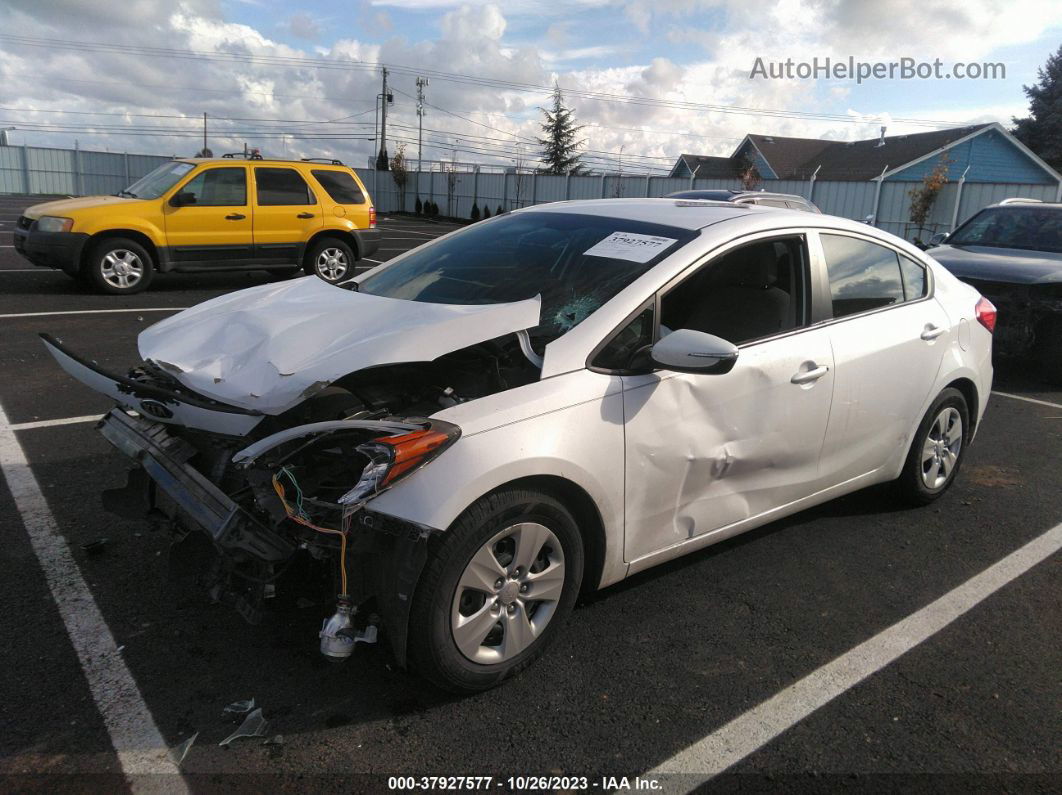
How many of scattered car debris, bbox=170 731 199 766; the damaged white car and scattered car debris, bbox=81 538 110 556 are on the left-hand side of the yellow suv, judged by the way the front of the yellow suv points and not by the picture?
3

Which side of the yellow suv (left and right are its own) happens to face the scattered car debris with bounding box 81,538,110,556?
left

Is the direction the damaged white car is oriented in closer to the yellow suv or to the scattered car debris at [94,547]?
the scattered car debris

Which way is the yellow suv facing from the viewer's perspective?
to the viewer's left

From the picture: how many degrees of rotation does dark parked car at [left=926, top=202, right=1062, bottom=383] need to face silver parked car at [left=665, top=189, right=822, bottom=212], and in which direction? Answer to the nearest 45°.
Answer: approximately 90° to its right

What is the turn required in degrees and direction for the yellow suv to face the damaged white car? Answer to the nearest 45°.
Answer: approximately 90° to its left

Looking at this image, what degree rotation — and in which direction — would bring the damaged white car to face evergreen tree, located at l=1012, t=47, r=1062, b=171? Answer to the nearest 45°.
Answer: approximately 180°

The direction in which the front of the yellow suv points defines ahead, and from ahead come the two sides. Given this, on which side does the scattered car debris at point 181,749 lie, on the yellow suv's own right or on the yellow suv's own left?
on the yellow suv's own left

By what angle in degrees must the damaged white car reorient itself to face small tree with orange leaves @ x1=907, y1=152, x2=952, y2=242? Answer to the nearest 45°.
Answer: approximately 180°

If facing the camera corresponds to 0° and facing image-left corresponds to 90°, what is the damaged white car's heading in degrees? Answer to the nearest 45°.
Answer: approximately 45°

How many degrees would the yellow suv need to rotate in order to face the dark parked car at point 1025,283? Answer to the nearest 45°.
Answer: approximately 135° to its left

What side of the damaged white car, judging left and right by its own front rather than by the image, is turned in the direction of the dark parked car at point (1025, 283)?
back
